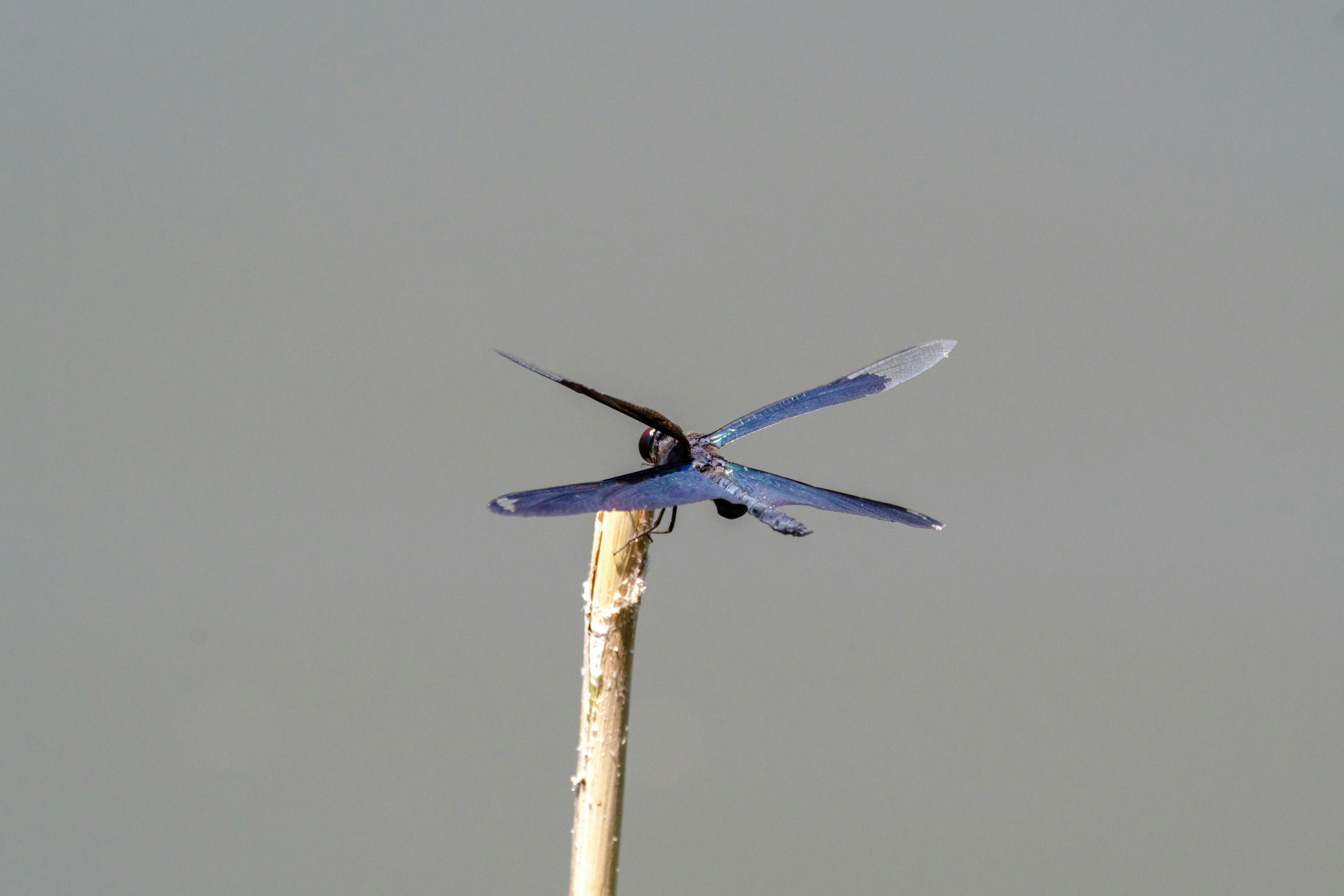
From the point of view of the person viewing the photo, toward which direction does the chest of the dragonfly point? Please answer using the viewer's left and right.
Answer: facing away from the viewer and to the left of the viewer
